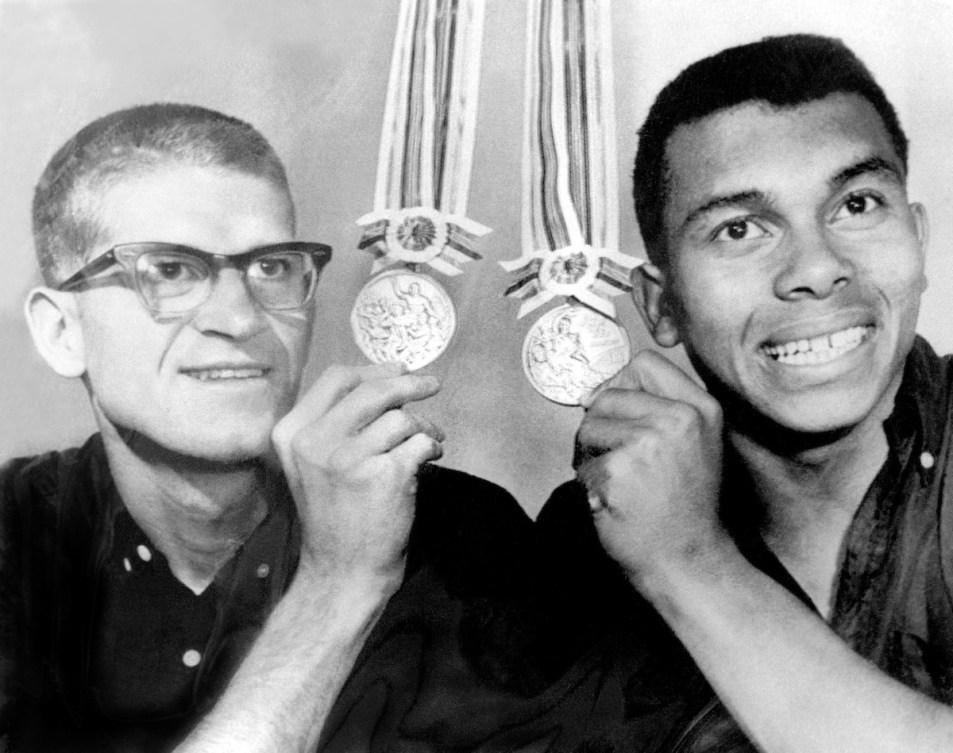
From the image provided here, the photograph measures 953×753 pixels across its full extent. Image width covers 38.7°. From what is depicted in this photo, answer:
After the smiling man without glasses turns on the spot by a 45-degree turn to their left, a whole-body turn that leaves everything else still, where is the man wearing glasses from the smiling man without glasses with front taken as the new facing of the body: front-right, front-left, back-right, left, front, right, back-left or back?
back-right

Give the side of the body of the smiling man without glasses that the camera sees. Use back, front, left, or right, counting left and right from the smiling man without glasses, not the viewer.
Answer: front

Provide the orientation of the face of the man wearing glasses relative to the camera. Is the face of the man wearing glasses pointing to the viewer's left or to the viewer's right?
to the viewer's right
